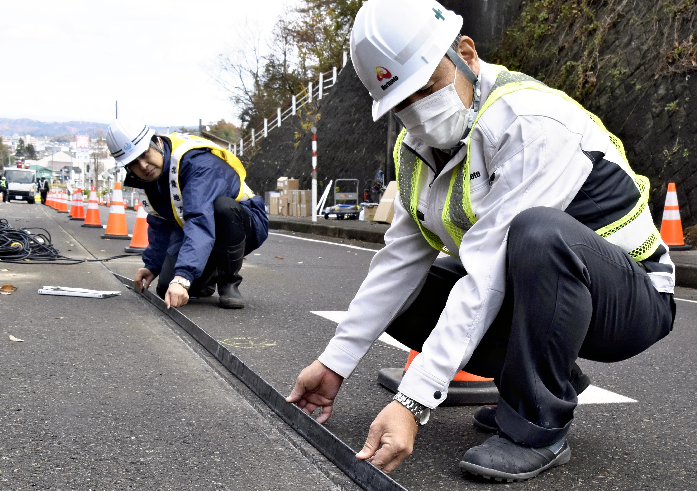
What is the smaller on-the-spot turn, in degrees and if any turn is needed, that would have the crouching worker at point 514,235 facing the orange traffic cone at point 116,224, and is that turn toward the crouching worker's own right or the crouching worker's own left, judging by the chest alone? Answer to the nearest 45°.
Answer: approximately 90° to the crouching worker's own right

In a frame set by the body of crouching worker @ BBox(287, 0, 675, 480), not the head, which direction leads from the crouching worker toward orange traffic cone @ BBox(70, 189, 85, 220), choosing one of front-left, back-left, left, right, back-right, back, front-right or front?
right

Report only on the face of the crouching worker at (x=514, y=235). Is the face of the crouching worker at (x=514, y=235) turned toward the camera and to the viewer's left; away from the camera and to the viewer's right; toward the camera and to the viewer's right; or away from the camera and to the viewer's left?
toward the camera and to the viewer's left

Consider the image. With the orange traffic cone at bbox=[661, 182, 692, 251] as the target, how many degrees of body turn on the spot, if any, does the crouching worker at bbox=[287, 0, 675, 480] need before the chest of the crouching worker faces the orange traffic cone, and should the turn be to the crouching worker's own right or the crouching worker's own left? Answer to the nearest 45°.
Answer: approximately 135° to the crouching worker's own right

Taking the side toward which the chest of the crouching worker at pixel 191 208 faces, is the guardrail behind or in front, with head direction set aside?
behind

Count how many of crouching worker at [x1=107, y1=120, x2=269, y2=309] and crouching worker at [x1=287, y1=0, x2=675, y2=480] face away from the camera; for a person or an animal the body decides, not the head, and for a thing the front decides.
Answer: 0
